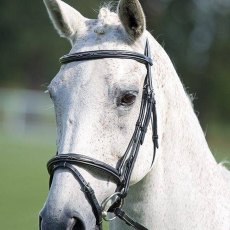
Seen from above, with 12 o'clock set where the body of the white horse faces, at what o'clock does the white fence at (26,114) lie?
The white fence is roughly at 4 o'clock from the white horse.

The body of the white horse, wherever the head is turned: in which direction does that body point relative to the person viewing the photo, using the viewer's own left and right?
facing the viewer and to the left of the viewer
